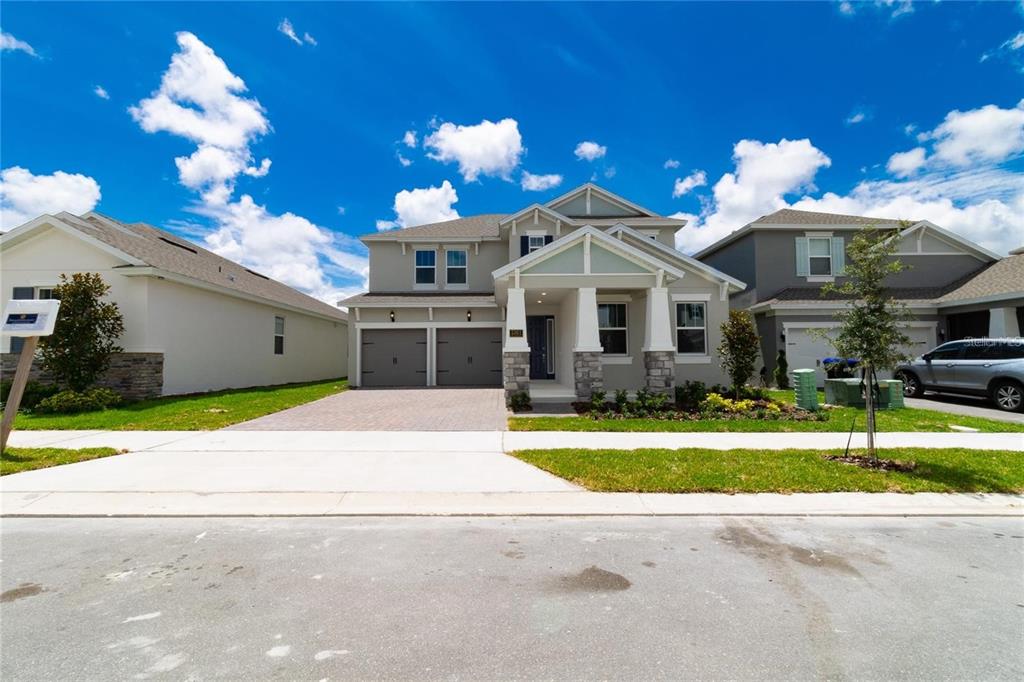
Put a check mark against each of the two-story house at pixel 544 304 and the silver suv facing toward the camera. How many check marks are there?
1

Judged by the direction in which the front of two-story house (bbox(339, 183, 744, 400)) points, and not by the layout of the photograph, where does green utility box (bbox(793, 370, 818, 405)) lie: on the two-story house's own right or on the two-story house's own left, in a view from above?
on the two-story house's own left

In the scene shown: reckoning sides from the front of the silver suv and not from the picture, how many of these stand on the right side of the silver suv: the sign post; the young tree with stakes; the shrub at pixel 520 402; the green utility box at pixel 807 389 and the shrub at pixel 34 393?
0

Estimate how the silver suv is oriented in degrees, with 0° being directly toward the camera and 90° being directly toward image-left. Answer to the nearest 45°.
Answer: approximately 135°

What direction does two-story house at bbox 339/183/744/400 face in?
toward the camera

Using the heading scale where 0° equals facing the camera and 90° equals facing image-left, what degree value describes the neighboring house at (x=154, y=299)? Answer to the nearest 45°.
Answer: approximately 45°

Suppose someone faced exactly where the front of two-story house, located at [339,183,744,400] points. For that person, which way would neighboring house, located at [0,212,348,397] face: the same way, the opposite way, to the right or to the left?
the same way

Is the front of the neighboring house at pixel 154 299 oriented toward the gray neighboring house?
no

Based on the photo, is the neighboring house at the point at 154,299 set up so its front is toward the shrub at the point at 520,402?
no

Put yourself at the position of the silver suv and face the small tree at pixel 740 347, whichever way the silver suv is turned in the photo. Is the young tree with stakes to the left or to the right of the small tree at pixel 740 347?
left

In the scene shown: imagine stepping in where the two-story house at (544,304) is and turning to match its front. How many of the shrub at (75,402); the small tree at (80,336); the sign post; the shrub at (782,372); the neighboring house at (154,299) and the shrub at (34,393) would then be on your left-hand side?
1

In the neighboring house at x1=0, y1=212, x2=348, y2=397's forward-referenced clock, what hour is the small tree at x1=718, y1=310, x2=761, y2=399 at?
The small tree is roughly at 9 o'clock from the neighboring house.
